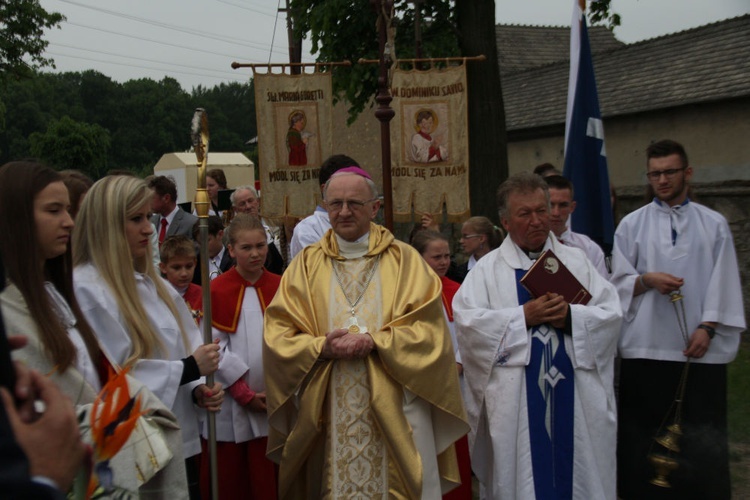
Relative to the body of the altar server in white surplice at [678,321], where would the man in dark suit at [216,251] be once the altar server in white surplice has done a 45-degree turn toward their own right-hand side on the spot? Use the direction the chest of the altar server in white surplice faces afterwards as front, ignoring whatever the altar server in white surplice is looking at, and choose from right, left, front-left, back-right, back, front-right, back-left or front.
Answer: front-right

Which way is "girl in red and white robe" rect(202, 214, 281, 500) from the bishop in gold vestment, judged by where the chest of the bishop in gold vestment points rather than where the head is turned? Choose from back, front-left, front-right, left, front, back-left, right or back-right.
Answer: back-right

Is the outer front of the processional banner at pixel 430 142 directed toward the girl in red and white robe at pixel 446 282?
yes

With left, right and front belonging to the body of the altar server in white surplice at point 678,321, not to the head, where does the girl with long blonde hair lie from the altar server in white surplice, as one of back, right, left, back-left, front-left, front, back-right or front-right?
front-right

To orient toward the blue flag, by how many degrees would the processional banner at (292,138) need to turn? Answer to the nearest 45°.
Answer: approximately 45° to its left

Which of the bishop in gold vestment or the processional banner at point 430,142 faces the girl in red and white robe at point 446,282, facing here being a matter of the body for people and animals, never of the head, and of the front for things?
the processional banner

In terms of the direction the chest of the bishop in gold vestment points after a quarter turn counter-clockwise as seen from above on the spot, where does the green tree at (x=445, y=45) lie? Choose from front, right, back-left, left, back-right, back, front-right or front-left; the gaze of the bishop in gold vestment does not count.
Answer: left

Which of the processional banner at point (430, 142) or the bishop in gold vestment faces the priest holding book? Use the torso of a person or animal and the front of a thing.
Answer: the processional banner
